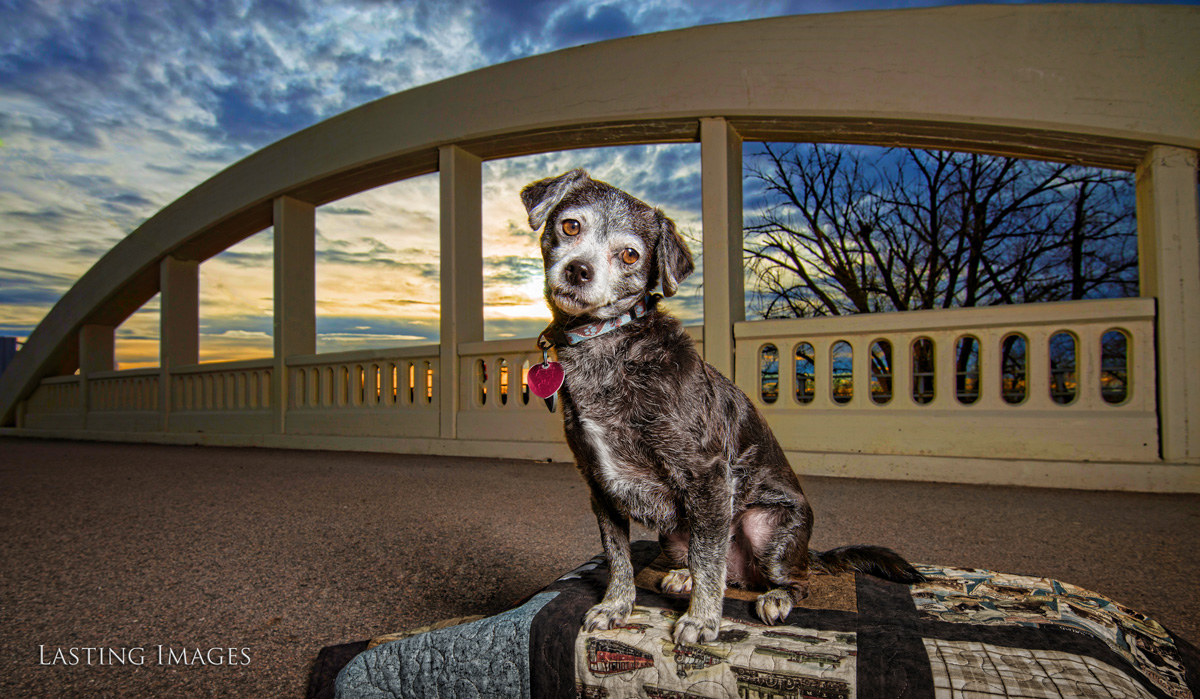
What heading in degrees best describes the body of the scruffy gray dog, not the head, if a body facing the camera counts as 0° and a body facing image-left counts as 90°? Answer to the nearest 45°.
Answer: approximately 45°
